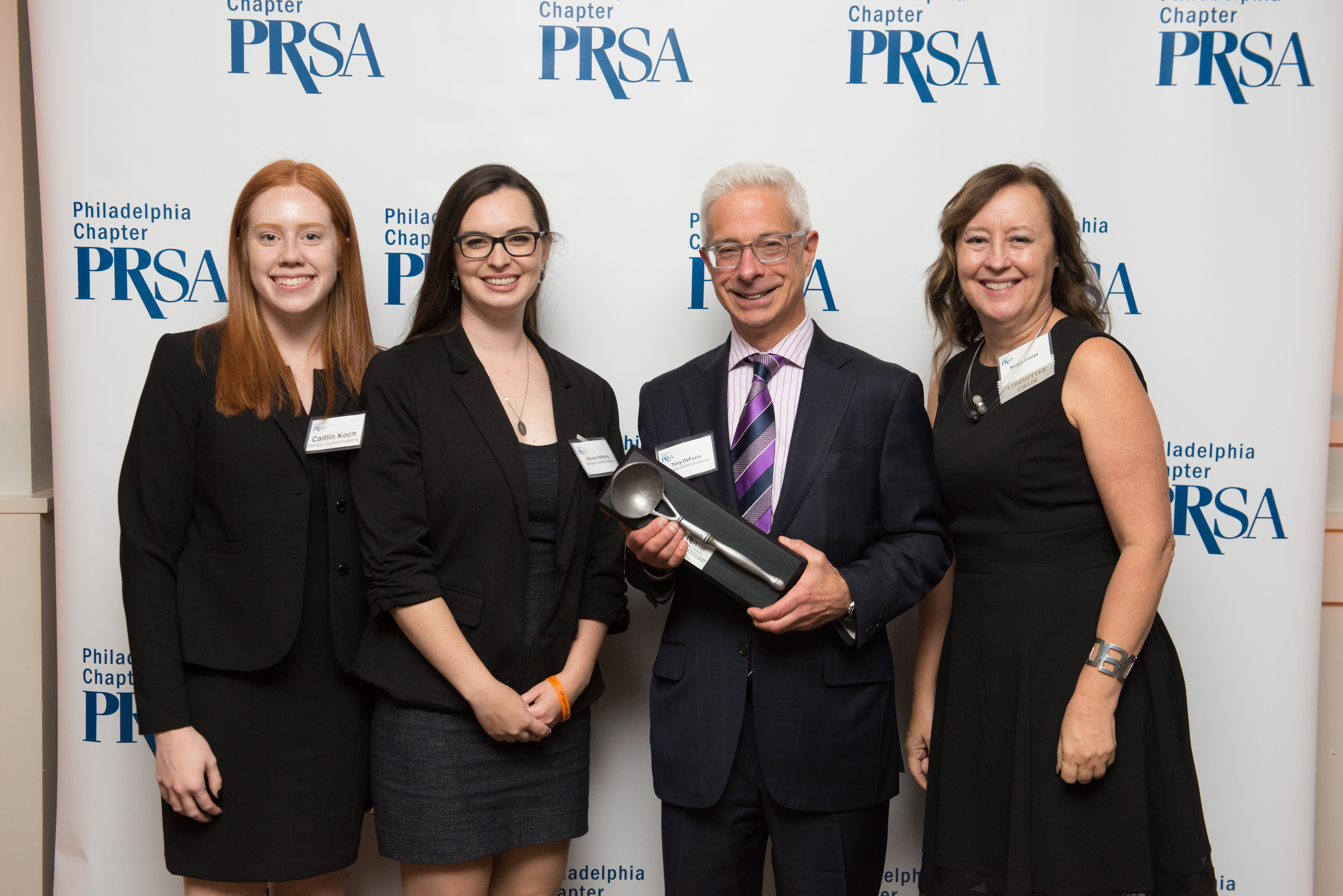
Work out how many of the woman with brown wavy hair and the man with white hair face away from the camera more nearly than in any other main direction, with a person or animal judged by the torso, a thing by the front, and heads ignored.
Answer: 0

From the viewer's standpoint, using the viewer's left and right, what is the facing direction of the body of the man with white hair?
facing the viewer

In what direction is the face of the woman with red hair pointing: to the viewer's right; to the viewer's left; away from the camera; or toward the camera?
toward the camera

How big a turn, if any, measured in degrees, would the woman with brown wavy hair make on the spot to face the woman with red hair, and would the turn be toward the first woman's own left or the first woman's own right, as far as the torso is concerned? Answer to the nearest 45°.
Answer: approximately 45° to the first woman's own right

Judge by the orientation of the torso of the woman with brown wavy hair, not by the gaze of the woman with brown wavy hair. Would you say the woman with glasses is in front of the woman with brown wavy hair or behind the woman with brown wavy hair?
in front

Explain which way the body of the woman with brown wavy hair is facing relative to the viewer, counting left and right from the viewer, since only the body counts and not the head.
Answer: facing the viewer and to the left of the viewer

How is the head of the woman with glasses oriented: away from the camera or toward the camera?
toward the camera

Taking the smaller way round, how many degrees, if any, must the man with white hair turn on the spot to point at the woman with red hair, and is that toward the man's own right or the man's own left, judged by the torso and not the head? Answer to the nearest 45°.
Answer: approximately 90° to the man's own right
